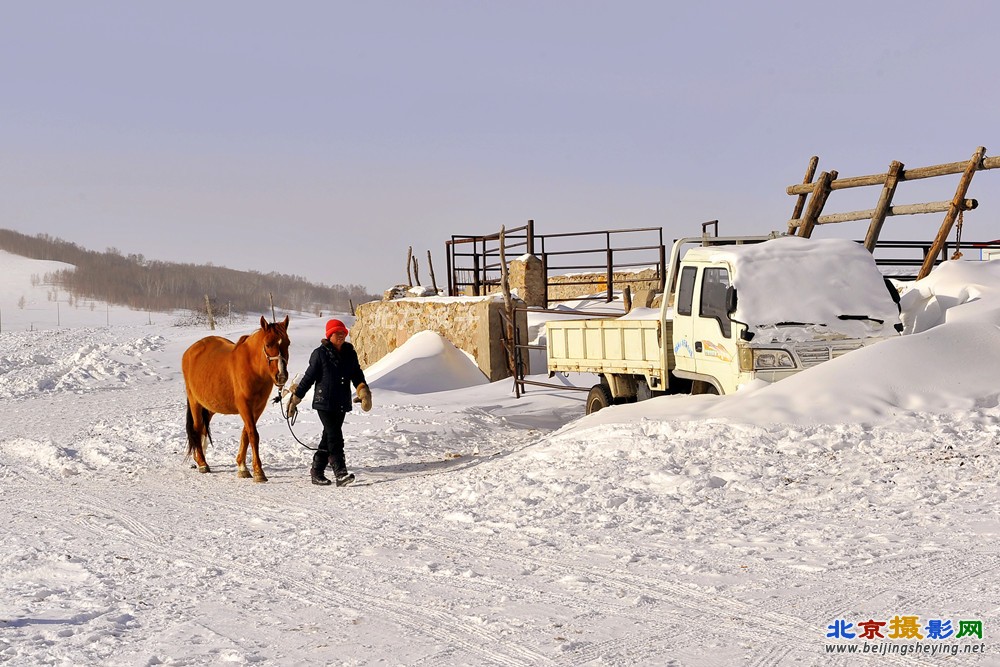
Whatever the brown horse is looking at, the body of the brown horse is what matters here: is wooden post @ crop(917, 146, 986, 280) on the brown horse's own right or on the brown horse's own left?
on the brown horse's own left

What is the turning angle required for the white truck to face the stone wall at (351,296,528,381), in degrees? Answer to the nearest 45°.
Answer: approximately 180°

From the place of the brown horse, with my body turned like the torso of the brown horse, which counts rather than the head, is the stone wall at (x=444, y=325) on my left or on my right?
on my left

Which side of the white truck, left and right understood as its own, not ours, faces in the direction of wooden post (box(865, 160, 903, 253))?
left

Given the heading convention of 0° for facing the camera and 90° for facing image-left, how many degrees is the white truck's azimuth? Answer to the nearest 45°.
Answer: approximately 315°

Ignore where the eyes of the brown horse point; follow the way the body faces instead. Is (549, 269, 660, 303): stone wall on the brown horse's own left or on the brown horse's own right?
on the brown horse's own left

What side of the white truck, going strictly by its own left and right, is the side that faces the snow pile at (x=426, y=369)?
back

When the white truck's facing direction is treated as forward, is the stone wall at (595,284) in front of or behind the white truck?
behind
